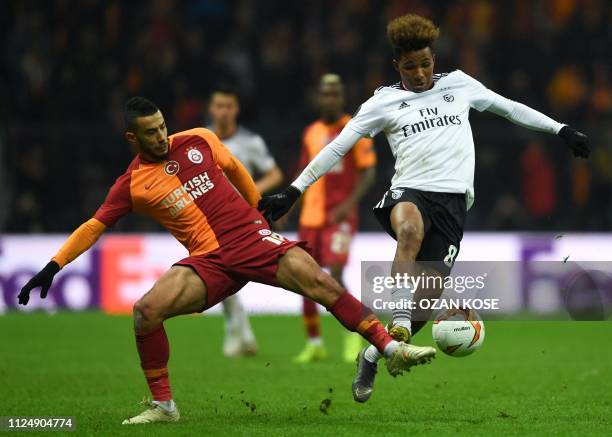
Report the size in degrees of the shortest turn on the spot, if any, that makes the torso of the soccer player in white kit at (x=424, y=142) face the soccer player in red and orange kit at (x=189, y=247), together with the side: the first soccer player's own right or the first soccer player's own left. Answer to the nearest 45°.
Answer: approximately 90° to the first soccer player's own right

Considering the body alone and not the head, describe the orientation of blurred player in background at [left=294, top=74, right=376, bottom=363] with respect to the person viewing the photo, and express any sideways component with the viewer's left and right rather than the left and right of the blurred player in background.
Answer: facing the viewer

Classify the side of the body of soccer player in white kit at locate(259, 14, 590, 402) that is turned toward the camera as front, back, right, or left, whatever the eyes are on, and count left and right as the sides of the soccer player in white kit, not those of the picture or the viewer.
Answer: front

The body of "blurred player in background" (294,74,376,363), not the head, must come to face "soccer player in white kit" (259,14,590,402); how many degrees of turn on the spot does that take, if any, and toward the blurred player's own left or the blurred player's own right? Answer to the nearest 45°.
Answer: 0° — they already face them

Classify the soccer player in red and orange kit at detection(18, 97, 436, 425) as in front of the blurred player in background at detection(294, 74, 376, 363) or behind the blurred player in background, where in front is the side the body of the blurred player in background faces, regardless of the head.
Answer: in front

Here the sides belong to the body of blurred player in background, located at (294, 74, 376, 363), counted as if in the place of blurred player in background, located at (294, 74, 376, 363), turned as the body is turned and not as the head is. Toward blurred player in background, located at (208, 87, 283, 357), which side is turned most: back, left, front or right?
right

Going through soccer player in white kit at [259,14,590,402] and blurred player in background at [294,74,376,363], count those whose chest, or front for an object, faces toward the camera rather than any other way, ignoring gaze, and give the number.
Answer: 2

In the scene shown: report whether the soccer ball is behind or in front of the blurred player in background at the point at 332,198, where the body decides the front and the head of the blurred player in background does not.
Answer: in front
